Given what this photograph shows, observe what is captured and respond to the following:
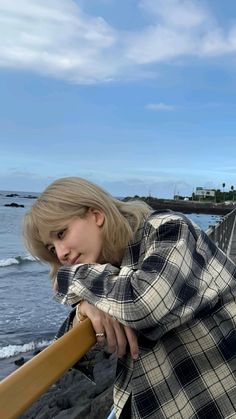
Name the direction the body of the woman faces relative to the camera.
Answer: to the viewer's left

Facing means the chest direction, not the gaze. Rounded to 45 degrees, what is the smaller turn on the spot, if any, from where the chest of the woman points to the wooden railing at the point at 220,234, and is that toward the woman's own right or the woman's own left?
approximately 90° to the woman's own right

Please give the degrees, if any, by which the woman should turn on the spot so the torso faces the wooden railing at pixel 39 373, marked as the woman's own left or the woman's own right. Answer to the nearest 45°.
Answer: approximately 45° to the woman's own left
